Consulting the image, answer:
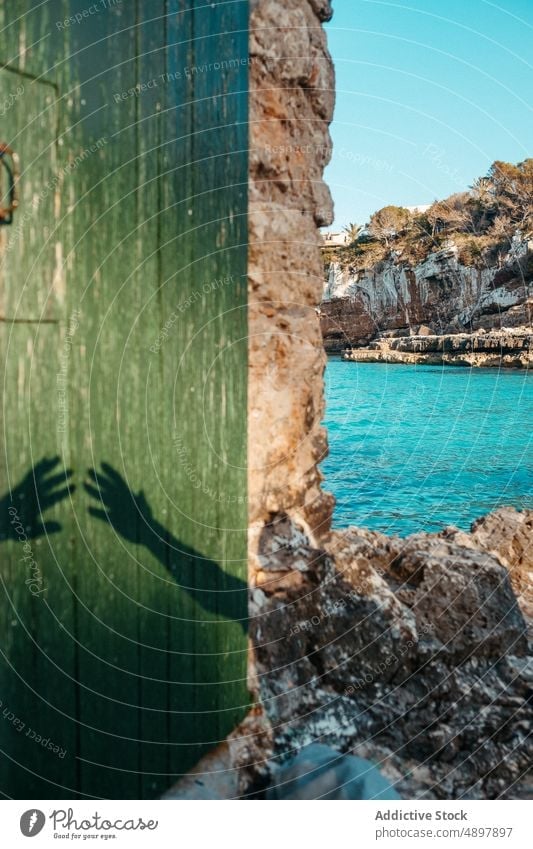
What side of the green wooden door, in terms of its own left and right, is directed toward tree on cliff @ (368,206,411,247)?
back

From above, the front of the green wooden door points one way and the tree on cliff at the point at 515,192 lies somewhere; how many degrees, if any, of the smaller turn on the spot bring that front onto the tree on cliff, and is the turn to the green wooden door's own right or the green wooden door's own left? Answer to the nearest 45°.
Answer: approximately 135° to the green wooden door's own left

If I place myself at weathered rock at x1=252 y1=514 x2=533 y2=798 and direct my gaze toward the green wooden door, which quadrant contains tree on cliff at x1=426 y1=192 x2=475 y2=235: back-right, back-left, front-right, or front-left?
back-right

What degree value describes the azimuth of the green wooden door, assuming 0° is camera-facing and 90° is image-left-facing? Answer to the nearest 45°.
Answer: approximately 0°
